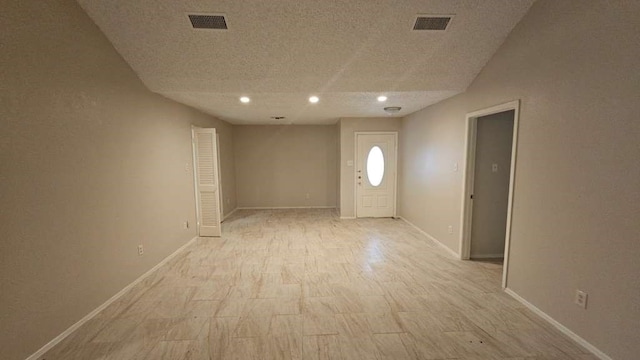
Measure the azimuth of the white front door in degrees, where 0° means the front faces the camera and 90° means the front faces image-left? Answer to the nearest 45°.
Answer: approximately 0°

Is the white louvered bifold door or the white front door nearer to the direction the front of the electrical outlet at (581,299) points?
the white louvered bifold door

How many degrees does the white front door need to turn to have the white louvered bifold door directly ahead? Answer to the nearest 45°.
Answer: approximately 45° to its right

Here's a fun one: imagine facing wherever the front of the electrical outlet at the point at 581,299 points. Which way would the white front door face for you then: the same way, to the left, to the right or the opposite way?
to the left

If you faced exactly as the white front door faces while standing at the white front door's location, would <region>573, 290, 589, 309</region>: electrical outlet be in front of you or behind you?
in front

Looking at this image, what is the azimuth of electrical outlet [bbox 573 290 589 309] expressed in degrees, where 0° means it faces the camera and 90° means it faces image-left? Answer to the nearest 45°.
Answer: approximately 45°
